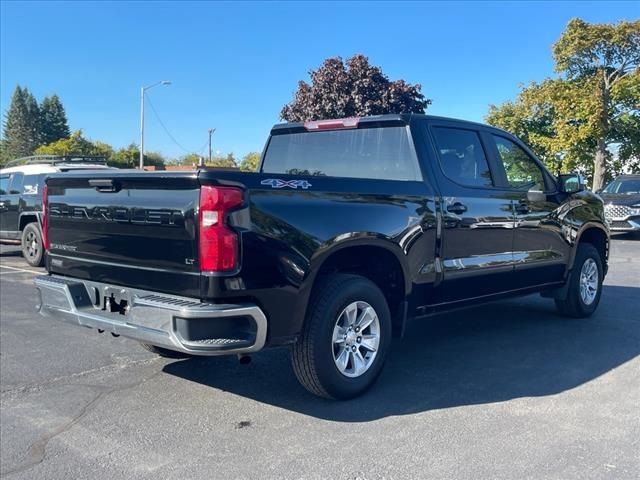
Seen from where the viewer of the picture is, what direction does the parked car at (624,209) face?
facing the viewer and to the left of the viewer

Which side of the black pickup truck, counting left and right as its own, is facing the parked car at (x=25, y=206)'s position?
left

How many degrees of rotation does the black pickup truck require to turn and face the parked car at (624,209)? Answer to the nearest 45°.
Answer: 0° — it already faces it

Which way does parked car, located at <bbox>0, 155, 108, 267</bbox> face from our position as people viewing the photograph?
facing away from the viewer and to the left of the viewer

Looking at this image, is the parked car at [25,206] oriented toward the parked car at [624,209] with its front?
no

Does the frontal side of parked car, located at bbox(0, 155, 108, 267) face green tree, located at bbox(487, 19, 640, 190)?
no

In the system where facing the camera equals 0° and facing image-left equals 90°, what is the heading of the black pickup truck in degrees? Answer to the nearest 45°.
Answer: approximately 225°

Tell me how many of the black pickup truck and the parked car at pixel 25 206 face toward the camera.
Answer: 0

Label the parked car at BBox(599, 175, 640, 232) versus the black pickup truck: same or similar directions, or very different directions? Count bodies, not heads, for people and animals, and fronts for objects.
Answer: very different directions

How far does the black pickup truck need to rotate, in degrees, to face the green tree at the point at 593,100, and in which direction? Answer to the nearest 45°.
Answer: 0° — it already faces it

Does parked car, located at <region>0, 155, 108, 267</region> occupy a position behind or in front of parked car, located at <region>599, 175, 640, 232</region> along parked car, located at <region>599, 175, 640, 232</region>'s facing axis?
in front

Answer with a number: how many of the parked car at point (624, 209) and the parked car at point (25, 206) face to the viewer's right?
0

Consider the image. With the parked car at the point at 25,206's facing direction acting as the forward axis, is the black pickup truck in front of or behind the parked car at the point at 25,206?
behind

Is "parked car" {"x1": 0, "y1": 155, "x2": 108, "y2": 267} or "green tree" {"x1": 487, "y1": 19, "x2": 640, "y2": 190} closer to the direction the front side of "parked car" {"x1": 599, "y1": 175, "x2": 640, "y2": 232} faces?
the parked car
